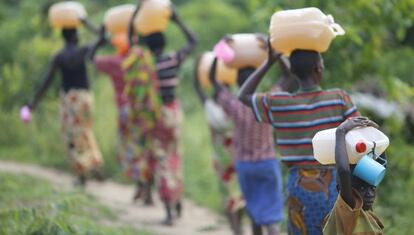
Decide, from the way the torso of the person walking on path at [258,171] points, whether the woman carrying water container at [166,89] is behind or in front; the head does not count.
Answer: in front

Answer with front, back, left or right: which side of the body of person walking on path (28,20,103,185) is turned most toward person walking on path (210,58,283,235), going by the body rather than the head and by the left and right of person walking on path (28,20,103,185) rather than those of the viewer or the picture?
back

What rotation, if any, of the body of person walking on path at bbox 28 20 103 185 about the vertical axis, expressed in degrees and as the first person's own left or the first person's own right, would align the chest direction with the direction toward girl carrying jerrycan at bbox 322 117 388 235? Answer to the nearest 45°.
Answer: approximately 180°

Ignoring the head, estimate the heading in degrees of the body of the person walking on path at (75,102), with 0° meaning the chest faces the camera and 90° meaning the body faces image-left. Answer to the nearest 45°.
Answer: approximately 180°

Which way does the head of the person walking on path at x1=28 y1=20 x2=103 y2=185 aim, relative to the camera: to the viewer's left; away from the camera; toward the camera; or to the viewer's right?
away from the camera

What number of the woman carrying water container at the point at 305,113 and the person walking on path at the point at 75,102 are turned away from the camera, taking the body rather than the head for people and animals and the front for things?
2

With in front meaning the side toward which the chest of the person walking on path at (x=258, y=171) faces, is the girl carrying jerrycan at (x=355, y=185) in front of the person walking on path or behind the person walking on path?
behind

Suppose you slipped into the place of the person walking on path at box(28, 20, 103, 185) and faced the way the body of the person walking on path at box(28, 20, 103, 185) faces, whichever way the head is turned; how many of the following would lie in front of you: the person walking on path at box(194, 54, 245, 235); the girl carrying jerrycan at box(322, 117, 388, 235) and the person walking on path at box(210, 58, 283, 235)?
0

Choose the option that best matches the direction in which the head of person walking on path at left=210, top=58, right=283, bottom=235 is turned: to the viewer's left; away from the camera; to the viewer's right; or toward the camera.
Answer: away from the camera

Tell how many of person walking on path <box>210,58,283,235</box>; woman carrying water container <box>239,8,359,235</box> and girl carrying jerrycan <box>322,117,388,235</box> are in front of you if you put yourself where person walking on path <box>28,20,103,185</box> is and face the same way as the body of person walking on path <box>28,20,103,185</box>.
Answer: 0

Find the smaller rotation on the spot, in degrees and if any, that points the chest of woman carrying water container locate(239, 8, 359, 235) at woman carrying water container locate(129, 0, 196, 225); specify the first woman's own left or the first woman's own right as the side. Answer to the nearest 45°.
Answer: approximately 45° to the first woman's own left

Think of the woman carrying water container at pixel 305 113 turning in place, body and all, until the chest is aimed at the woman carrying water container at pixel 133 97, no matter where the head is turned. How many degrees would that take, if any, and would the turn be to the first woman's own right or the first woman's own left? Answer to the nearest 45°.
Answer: approximately 45° to the first woman's own left

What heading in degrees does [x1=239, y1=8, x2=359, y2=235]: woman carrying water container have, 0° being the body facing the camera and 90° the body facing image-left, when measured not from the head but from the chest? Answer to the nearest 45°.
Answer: approximately 180°

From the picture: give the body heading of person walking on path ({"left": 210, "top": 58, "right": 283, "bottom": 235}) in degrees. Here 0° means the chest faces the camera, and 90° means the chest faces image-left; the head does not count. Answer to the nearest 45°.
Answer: approximately 180°
